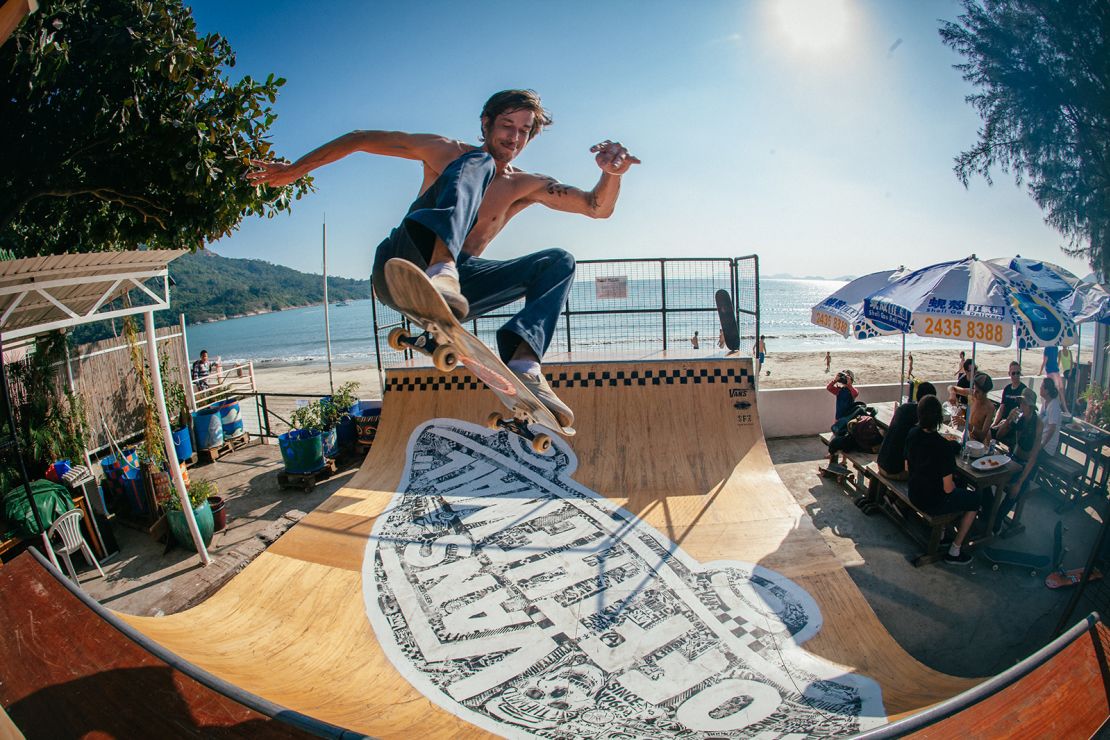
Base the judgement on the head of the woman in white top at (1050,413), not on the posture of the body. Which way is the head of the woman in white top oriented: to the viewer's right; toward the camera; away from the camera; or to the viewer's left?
to the viewer's left

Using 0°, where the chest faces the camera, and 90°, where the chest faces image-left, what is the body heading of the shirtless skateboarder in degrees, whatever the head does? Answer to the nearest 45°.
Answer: approximately 315°

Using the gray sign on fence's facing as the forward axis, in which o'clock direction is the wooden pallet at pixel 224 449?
The wooden pallet is roughly at 3 o'clock from the gray sign on fence.

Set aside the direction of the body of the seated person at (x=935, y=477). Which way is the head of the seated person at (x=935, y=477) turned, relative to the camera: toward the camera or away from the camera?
away from the camera

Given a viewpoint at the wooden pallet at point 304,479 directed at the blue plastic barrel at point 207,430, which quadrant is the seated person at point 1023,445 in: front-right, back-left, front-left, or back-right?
back-right

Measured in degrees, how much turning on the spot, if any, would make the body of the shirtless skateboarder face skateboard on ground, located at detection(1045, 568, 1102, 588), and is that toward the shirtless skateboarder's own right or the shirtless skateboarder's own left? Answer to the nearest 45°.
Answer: approximately 45° to the shirtless skateboarder's own left

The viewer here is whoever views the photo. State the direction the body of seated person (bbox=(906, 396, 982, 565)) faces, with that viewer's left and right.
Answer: facing away from the viewer and to the right of the viewer

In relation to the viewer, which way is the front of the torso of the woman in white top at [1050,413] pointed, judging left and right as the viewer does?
facing to the left of the viewer
